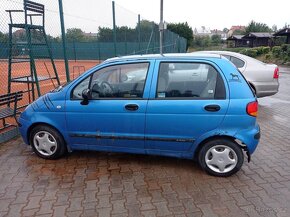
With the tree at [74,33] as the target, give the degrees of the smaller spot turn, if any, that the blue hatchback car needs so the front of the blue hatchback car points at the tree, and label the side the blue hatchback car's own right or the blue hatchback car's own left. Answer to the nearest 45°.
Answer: approximately 90° to the blue hatchback car's own right

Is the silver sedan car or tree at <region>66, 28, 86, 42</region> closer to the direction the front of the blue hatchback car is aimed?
the tree

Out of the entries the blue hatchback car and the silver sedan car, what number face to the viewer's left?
2

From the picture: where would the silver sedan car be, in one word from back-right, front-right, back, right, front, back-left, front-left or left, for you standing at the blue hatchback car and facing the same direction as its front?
back-right

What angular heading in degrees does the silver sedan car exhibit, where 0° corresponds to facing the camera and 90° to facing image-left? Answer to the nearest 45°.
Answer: approximately 90°

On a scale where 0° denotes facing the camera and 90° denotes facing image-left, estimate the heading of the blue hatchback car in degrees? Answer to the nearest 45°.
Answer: approximately 90°
